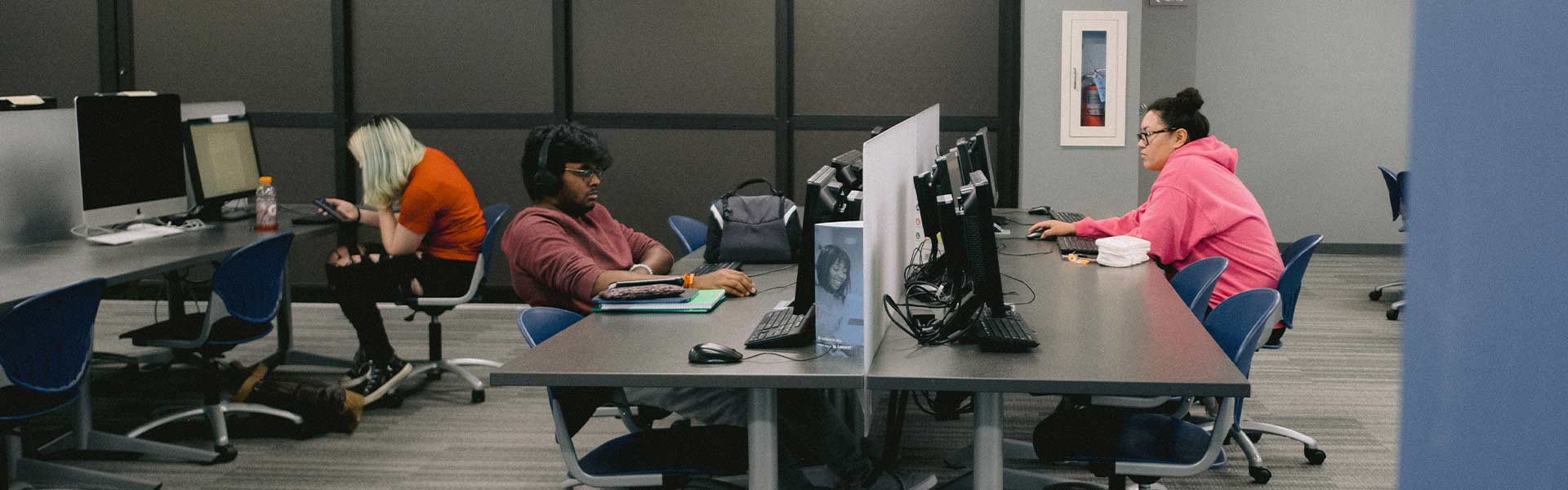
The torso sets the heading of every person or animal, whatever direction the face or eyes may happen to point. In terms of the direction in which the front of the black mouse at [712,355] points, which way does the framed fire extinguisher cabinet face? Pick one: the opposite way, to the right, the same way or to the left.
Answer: to the right

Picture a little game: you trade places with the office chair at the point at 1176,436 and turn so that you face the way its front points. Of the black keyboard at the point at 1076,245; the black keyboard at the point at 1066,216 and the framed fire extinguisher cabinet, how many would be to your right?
3

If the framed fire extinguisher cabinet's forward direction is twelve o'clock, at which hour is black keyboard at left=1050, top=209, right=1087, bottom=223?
The black keyboard is roughly at 12 o'clock from the framed fire extinguisher cabinet.

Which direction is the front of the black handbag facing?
toward the camera

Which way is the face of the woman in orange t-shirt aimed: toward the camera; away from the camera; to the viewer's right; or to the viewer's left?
to the viewer's left

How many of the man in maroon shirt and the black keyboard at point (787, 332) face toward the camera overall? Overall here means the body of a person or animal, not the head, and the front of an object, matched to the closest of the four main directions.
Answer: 0

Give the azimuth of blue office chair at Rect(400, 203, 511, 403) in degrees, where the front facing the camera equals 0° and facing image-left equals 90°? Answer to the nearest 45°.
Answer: approximately 90°

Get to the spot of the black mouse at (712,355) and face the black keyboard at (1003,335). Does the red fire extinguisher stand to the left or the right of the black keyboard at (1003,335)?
left

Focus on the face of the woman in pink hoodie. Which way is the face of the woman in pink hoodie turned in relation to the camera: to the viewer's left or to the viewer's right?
to the viewer's left

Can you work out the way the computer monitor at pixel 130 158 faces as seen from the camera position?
facing the viewer and to the right of the viewer

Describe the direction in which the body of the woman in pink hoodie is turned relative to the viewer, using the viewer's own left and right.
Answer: facing to the left of the viewer

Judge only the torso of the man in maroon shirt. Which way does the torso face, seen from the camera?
to the viewer's right

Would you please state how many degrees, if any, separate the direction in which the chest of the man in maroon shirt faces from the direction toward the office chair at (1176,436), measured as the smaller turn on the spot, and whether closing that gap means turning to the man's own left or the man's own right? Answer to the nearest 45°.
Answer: approximately 45° to the man's own right

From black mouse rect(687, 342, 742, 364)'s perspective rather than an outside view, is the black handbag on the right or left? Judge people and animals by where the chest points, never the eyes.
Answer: on its left

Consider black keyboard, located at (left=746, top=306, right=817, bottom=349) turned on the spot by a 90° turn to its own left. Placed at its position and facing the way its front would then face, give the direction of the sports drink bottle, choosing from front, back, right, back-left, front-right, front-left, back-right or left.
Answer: back-right
